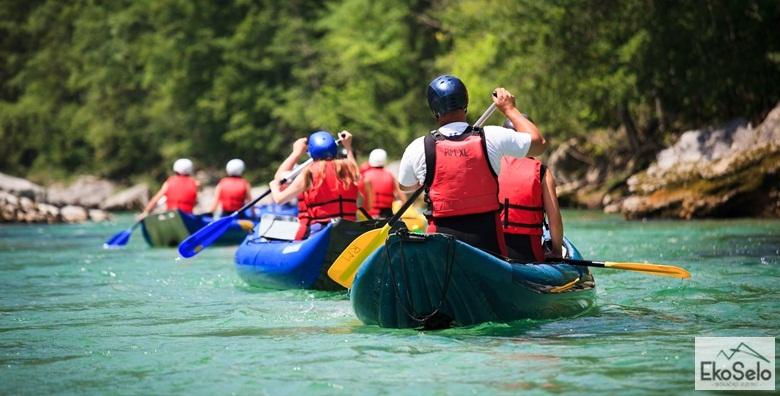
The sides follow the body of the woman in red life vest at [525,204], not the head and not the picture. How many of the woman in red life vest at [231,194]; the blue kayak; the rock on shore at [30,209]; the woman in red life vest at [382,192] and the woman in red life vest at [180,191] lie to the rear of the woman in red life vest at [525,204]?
0

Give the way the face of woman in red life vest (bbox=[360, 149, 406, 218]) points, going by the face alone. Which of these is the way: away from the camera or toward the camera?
away from the camera

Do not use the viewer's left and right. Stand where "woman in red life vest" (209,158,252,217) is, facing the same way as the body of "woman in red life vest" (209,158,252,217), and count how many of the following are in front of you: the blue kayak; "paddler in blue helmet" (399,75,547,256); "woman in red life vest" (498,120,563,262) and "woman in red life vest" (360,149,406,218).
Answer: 0

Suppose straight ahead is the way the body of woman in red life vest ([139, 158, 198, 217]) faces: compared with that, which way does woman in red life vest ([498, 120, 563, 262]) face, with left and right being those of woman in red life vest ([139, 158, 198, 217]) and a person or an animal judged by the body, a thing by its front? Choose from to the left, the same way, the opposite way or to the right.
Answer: the same way

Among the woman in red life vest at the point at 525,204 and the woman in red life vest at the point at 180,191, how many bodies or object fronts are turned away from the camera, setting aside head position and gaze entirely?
2

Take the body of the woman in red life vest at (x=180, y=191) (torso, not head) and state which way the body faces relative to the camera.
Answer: away from the camera

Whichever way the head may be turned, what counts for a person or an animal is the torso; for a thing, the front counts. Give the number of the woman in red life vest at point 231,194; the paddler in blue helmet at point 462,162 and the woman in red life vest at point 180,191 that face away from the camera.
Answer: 3

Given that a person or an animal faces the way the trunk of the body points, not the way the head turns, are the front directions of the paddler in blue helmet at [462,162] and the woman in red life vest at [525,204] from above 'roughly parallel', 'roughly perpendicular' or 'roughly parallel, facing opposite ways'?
roughly parallel

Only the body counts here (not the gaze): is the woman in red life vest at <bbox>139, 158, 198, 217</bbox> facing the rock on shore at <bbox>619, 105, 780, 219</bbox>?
no

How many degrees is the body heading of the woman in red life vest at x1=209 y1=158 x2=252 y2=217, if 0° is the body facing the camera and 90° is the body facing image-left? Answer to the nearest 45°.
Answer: approximately 180°

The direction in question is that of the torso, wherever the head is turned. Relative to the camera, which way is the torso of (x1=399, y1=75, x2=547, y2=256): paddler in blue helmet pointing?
away from the camera

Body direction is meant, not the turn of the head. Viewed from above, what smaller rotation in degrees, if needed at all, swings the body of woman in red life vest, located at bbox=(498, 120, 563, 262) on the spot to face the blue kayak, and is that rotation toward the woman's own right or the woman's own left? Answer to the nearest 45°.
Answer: approximately 45° to the woman's own left

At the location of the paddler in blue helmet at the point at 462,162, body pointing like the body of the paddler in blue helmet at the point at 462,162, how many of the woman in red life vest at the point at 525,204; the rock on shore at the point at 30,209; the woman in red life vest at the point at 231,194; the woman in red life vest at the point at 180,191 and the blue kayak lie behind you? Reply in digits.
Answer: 0

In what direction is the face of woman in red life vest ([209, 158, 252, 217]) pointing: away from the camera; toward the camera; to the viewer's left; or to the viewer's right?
away from the camera

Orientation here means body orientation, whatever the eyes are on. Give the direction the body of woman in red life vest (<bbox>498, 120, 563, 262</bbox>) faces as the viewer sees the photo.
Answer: away from the camera

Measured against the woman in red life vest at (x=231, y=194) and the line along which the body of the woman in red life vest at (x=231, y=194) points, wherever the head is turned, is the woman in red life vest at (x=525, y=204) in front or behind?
behind

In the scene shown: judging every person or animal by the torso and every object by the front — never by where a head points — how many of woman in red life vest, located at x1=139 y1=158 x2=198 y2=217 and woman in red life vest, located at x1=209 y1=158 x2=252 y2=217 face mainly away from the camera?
2

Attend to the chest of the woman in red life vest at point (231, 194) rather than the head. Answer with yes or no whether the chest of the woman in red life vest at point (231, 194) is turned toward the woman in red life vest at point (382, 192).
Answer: no
